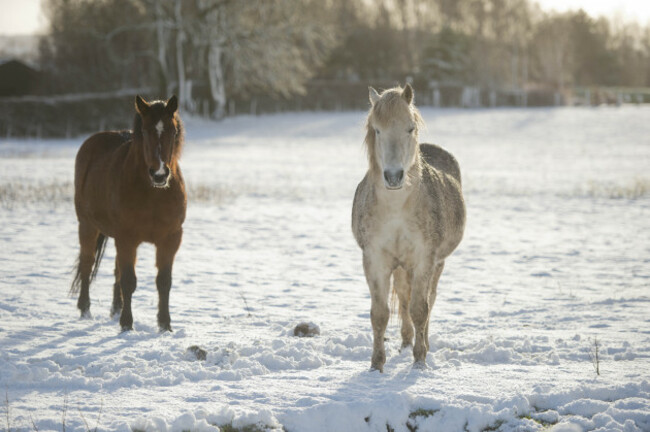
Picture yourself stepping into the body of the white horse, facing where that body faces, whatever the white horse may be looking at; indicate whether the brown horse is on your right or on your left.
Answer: on your right

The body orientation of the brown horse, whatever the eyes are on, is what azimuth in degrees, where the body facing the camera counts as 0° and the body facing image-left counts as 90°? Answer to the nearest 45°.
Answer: approximately 315°

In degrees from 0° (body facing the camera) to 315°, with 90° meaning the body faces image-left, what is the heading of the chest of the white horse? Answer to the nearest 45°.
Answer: approximately 0°
